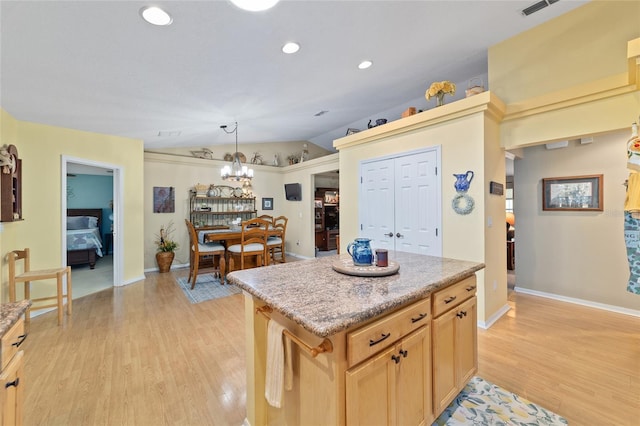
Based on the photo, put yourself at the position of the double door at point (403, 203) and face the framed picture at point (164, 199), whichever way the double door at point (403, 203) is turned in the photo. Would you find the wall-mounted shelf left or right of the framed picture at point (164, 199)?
left

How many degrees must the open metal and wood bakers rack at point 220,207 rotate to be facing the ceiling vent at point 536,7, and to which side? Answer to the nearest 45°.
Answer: approximately 45° to its left

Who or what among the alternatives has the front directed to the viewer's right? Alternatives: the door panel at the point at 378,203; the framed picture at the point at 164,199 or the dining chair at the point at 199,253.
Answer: the dining chair

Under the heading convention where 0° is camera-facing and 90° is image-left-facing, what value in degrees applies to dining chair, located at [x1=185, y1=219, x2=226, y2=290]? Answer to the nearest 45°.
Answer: approximately 270°

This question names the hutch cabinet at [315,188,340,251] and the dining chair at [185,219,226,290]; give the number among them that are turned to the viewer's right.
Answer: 1

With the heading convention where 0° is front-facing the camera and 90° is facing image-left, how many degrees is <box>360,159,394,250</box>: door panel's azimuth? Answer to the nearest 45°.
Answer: approximately 45°

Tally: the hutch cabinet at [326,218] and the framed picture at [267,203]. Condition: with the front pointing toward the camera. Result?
2

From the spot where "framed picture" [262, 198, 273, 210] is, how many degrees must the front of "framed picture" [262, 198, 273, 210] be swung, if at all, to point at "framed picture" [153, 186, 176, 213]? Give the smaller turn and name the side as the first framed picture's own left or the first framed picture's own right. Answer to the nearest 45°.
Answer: approximately 45° to the first framed picture's own right
